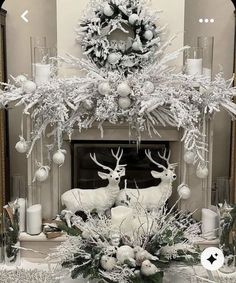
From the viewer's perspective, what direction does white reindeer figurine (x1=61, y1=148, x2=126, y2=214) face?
to the viewer's right

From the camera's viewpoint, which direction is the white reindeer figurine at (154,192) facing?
to the viewer's right

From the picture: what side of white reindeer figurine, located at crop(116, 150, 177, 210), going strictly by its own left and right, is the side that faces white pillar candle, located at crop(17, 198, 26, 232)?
back

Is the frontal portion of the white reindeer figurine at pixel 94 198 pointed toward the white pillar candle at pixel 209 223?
yes

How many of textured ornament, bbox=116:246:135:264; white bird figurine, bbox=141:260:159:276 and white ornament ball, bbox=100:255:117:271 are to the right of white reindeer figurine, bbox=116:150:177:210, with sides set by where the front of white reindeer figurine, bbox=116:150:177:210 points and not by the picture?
3

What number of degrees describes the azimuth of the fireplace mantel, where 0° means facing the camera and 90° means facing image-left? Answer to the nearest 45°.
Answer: approximately 0°

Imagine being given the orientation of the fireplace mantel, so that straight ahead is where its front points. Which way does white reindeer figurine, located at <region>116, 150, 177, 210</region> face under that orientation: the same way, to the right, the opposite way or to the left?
to the left

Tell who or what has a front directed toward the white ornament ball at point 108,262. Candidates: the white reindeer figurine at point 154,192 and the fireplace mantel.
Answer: the fireplace mantel
